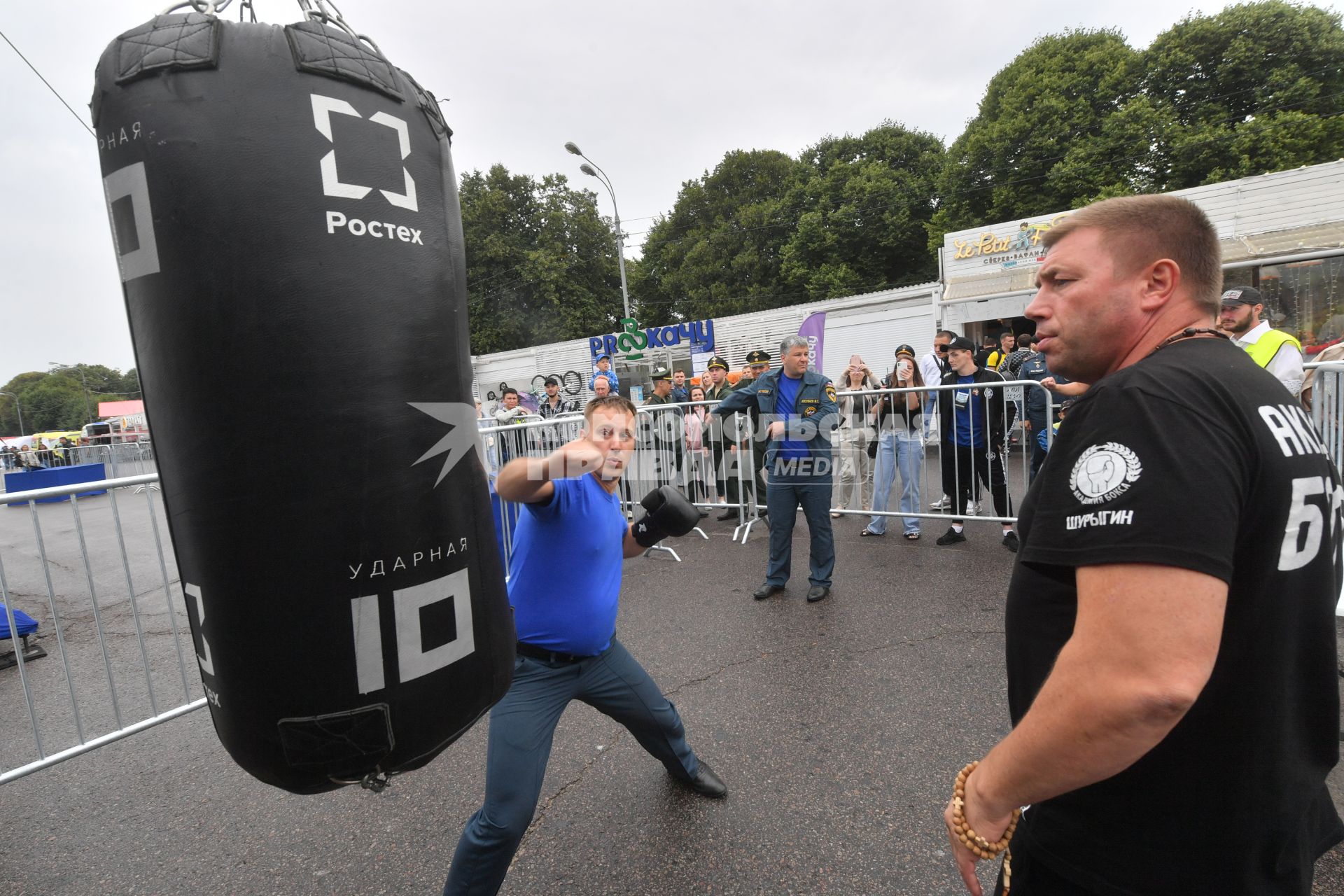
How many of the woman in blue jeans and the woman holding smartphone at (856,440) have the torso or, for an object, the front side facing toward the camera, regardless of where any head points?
2

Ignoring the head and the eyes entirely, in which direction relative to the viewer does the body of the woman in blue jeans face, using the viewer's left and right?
facing the viewer

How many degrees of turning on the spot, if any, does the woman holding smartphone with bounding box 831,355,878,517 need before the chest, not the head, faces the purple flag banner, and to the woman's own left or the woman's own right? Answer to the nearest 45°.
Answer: approximately 180°

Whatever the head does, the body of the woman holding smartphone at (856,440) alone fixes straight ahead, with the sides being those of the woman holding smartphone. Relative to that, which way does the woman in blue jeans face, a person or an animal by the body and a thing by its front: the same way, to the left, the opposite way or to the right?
the same way

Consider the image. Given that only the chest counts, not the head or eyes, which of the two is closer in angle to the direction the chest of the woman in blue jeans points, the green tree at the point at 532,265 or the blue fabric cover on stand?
the blue fabric cover on stand

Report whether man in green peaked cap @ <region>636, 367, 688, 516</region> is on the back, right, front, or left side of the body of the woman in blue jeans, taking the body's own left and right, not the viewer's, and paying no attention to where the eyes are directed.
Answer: right

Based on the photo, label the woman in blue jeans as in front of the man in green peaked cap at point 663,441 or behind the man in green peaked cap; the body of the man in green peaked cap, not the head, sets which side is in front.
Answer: in front

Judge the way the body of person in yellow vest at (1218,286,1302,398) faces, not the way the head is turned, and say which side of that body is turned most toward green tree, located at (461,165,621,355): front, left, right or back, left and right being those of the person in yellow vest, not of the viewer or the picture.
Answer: right

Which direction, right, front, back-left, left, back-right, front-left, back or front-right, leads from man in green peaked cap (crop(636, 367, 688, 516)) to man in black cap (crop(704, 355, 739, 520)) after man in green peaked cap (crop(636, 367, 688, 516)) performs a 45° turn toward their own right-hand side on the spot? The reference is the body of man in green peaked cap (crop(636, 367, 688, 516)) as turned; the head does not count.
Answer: left

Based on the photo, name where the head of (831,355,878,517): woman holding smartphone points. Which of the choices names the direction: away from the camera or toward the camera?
toward the camera

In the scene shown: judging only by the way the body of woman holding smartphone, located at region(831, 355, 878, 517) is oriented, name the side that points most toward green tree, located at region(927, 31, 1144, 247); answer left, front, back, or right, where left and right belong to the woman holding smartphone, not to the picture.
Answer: back

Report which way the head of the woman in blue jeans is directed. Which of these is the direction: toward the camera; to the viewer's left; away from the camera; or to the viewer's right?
toward the camera

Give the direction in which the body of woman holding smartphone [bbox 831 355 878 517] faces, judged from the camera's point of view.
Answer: toward the camera

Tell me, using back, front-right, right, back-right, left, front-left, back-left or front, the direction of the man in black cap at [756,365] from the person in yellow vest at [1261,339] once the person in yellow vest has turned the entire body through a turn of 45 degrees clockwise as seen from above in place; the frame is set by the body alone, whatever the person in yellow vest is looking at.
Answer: front

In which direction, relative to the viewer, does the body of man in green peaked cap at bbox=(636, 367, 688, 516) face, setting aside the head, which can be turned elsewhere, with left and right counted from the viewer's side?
facing the viewer and to the right of the viewer

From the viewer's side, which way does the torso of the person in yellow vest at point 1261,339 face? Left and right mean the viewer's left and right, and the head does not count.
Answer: facing the viewer and to the left of the viewer

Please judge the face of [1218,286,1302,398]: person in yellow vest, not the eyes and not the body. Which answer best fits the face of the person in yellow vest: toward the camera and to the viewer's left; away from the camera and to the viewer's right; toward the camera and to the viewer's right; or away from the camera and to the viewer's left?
toward the camera and to the viewer's left

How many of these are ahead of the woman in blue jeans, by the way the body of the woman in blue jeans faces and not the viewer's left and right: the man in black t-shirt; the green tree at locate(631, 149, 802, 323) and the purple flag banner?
1
